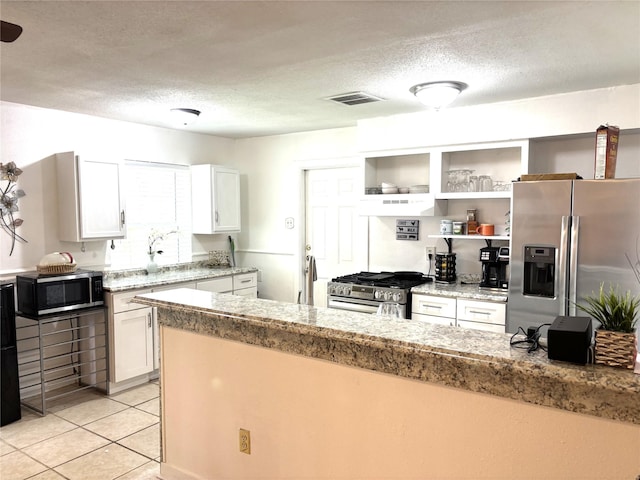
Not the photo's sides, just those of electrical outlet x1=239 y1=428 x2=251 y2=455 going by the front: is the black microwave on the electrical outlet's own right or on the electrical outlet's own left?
on the electrical outlet's own right

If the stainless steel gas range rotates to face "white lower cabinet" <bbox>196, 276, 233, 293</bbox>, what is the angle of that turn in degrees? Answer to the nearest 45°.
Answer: approximately 45° to its right

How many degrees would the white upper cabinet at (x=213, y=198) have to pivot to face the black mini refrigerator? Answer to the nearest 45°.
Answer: approximately 90° to its right

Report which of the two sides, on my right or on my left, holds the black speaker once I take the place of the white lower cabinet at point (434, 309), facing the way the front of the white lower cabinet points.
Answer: on my left
